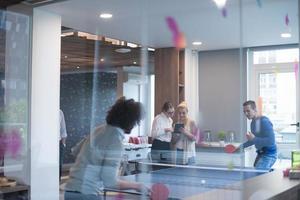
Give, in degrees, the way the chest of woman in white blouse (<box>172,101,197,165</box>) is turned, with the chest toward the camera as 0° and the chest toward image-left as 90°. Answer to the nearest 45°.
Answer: approximately 45°

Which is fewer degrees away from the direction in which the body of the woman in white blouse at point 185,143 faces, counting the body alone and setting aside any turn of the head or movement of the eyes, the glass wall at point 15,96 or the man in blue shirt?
the glass wall

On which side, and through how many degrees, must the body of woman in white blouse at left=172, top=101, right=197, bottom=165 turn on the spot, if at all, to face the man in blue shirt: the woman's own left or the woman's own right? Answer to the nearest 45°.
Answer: approximately 90° to the woman's own left

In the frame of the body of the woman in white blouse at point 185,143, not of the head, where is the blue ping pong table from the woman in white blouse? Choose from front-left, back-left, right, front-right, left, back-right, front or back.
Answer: front-left

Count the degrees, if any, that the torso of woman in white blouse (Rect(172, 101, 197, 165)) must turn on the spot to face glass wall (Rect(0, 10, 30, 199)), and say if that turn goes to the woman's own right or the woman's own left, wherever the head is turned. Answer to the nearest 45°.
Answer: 0° — they already face it

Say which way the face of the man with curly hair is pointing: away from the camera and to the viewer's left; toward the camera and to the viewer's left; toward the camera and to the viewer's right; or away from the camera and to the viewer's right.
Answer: away from the camera and to the viewer's right
